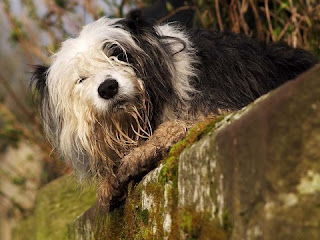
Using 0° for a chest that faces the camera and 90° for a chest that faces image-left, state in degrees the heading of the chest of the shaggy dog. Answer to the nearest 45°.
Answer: approximately 45°
